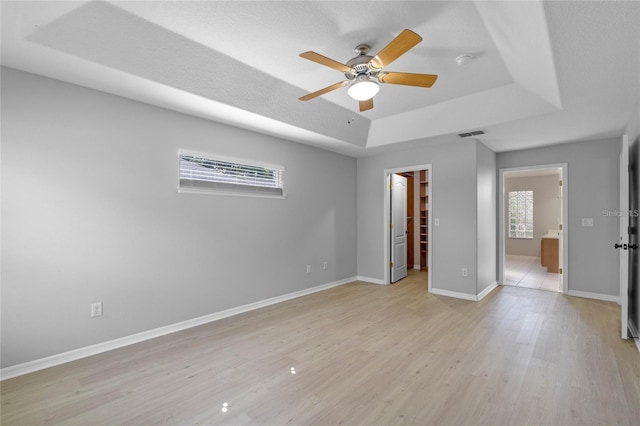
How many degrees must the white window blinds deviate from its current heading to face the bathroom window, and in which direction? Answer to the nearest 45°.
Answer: approximately 45° to its left

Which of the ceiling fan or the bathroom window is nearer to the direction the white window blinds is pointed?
the ceiling fan

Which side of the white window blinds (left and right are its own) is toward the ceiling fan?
front

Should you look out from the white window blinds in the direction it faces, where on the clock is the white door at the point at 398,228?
The white door is roughly at 10 o'clock from the white window blinds.

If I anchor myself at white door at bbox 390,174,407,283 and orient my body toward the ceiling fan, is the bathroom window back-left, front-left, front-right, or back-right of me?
back-left

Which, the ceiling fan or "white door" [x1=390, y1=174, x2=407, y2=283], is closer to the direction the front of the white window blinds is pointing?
the ceiling fan

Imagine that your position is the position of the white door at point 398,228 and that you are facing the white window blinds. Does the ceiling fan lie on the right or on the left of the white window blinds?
left

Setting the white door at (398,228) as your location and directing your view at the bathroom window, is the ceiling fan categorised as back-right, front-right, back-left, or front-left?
back-right
